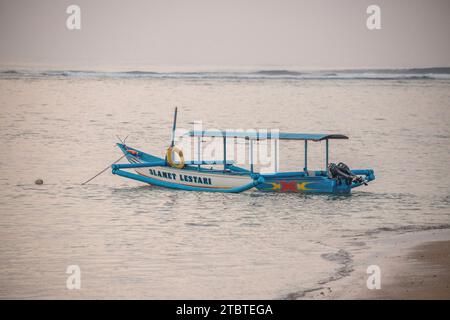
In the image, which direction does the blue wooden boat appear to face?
to the viewer's left
